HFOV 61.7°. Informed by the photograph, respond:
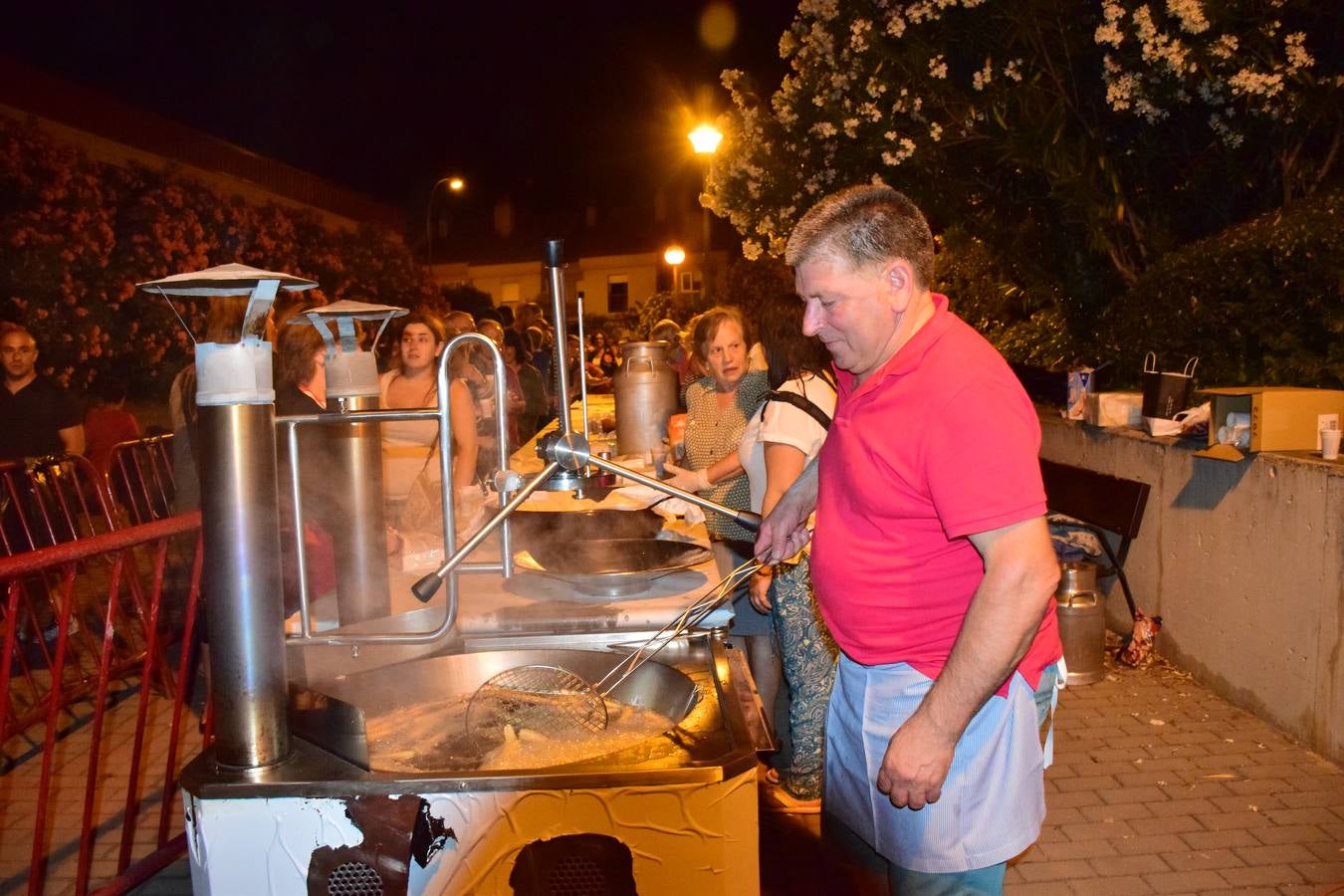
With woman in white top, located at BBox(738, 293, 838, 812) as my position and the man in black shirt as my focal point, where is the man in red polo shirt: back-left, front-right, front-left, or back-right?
back-left

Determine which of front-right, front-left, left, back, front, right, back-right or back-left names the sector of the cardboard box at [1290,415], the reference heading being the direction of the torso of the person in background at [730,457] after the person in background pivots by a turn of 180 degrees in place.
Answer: front-right

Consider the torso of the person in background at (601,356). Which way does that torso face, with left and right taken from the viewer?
facing the viewer

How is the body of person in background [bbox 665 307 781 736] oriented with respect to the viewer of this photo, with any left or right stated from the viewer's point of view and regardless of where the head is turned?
facing the viewer and to the left of the viewer

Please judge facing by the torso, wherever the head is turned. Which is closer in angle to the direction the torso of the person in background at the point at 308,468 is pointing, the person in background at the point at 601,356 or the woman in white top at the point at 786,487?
the woman in white top

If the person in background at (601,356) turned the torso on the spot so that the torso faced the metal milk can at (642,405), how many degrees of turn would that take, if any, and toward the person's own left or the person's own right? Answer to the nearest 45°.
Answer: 0° — they already face it

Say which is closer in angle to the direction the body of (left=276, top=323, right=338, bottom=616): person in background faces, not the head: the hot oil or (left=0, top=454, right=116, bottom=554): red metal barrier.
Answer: the hot oil
